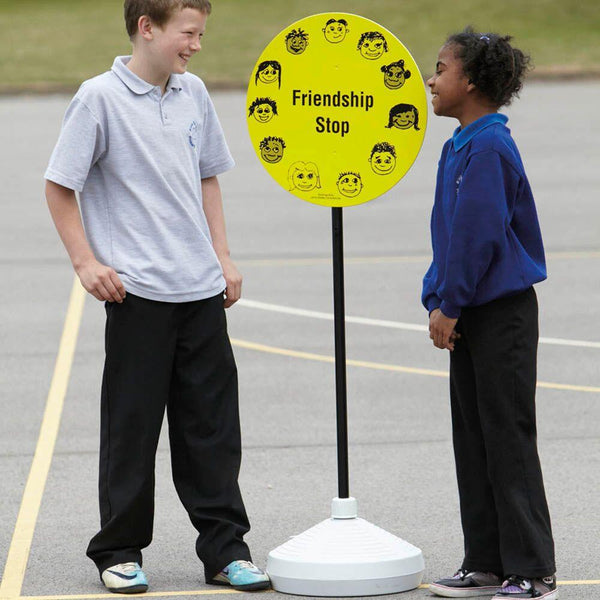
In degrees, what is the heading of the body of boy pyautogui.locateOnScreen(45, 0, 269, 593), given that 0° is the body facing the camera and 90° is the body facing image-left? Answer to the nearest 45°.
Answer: approximately 315°

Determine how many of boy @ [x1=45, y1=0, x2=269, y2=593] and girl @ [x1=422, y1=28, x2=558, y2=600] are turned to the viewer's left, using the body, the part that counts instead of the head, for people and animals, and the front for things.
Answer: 1

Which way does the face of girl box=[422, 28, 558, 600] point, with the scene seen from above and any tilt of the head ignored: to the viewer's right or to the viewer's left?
to the viewer's left

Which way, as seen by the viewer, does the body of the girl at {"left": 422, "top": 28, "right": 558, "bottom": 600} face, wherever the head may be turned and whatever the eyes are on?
to the viewer's left

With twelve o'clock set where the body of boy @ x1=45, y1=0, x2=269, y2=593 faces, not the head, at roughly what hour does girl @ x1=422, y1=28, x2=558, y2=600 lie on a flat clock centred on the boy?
The girl is roughly at 11 o'clock from the boy.

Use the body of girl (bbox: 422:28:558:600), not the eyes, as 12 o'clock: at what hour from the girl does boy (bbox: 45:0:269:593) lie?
The boy is roughly at 12 o'clock from the girl.
